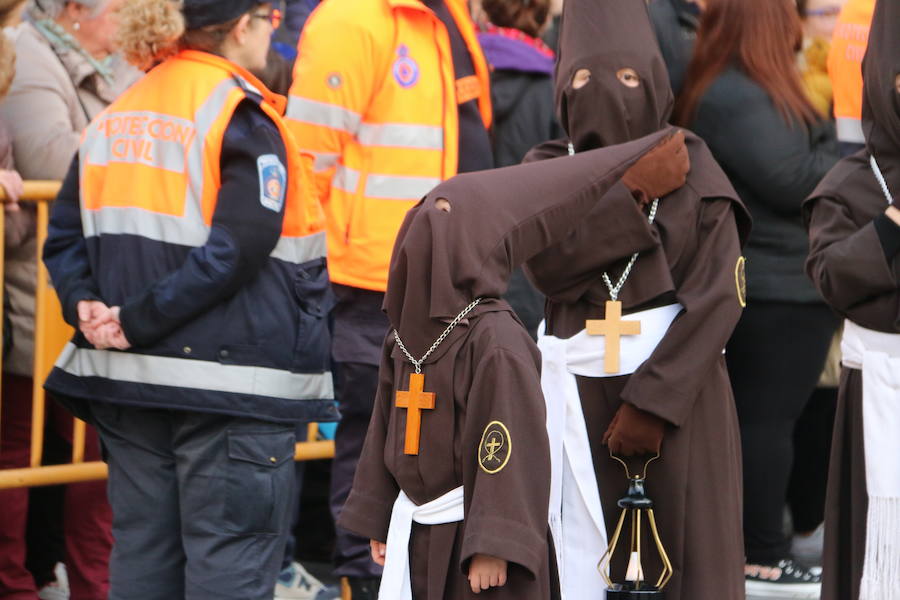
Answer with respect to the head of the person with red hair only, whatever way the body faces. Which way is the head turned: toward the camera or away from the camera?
away from the camera

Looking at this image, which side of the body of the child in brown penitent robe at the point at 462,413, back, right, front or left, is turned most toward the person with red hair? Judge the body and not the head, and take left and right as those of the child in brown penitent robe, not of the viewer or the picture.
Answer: back

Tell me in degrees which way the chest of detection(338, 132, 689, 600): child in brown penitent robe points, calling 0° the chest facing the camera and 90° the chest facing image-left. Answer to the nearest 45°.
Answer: approximately 45°

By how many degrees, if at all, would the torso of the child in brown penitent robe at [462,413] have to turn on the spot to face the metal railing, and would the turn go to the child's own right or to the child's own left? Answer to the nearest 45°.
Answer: approximately 90° to the child's own right

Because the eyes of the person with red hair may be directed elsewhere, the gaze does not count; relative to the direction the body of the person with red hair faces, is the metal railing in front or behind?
behind

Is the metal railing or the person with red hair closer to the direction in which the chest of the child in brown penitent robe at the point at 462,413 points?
the metal railing
